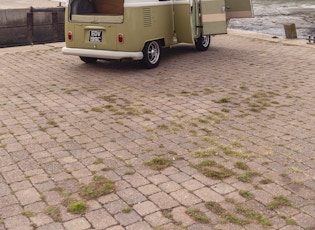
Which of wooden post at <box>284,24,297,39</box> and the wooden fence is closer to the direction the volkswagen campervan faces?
the wooden post

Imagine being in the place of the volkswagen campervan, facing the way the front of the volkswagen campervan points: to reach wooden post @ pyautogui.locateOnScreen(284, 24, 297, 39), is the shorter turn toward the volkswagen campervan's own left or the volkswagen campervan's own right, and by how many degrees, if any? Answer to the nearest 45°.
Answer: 0° — it already faces it

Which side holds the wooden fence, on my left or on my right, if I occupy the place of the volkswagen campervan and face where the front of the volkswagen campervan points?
on my left

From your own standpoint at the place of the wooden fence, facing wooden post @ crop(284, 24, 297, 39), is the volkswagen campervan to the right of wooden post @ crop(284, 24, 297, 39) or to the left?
right

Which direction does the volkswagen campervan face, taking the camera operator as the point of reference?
facing away from the viewer and to the right of the viewer
